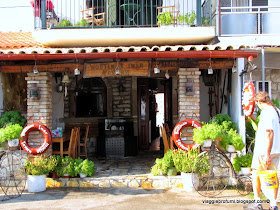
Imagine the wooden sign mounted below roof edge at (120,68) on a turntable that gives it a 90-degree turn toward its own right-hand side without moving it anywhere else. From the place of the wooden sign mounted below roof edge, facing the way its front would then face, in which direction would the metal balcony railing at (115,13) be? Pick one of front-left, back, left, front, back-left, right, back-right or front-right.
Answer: right

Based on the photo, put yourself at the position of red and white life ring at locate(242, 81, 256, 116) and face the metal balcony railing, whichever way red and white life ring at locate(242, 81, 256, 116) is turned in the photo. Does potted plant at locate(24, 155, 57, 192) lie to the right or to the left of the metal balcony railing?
left

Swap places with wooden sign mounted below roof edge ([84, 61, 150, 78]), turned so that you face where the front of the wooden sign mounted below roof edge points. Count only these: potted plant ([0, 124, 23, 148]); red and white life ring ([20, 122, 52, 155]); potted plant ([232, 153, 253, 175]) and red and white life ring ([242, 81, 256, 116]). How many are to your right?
2

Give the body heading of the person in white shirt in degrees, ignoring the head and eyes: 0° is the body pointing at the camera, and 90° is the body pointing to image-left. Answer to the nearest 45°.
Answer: approximately 90°

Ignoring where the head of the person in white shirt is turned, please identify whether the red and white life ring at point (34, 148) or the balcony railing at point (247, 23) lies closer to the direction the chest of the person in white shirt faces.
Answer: the red and white life ring

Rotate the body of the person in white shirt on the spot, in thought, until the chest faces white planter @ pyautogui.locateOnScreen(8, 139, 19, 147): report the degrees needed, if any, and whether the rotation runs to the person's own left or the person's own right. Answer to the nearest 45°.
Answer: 0° — they already face it

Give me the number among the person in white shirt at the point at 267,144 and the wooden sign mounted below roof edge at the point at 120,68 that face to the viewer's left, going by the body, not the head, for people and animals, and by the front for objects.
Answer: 1

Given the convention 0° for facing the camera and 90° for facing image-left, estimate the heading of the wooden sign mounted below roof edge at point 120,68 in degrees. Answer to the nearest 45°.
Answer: approximately 0°
